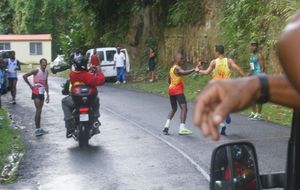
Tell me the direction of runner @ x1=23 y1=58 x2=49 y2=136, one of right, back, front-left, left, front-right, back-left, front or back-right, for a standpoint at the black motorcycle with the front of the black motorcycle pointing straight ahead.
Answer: front-left

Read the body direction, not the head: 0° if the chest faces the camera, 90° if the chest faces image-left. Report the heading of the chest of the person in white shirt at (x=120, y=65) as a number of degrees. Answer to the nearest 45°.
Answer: approximately 0°

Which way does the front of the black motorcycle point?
away from the camera

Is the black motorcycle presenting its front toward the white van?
yes

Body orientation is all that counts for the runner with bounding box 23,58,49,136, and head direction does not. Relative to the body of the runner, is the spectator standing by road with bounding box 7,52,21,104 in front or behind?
behind

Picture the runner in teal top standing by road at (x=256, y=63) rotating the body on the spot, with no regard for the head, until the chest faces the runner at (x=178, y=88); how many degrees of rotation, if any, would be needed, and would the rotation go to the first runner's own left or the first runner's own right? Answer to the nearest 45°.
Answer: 0° — they already face them

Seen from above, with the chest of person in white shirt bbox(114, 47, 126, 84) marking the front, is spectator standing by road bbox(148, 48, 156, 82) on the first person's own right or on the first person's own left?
on the first person's own left

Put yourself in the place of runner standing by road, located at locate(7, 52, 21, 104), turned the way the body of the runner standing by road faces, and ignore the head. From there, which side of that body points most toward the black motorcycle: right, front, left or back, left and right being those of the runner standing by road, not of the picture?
front
